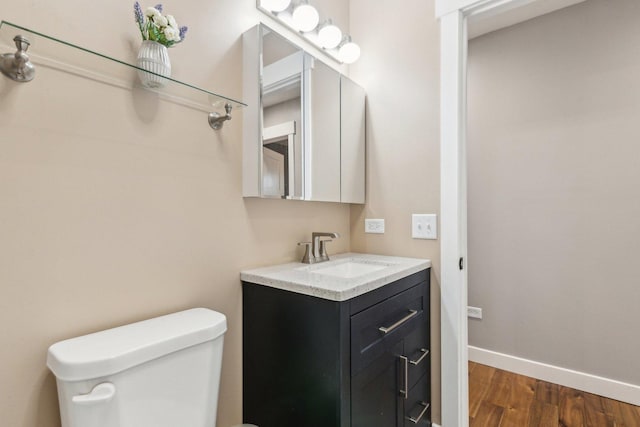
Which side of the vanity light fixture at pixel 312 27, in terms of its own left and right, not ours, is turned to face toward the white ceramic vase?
right

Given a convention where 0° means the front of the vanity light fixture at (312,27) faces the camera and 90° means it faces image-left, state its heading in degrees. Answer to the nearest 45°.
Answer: approximately 315°

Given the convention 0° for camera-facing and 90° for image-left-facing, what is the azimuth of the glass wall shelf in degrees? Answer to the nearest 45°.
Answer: approximately 315°

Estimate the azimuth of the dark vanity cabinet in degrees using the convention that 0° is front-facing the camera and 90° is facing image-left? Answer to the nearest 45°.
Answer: approximately 315°

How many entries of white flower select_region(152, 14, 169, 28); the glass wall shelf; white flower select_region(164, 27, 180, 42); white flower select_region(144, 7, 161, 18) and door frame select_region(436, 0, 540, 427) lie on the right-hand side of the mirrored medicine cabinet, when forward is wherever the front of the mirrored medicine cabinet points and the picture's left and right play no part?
4

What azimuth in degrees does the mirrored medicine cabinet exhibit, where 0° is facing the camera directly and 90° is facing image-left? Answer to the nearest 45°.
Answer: approximately 315°

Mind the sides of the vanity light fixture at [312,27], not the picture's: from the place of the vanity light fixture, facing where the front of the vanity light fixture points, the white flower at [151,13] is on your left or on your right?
on your right

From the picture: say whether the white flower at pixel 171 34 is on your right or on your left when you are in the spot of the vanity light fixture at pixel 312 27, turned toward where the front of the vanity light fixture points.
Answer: on your right

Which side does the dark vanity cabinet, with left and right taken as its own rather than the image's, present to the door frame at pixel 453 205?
left

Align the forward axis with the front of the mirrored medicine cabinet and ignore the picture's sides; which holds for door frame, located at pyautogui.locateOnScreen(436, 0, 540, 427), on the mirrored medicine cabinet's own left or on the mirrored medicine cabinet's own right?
on the mirrored medicine cabinet's own left
